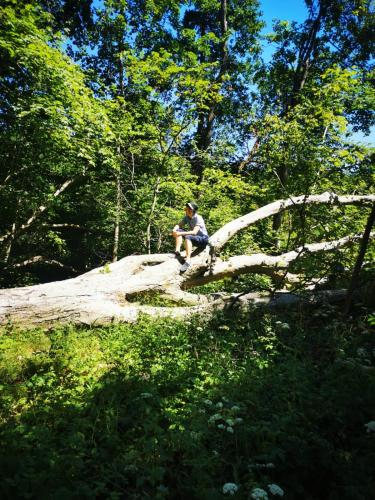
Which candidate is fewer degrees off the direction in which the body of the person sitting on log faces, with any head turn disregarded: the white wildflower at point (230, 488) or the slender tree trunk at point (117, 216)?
the white wildflower

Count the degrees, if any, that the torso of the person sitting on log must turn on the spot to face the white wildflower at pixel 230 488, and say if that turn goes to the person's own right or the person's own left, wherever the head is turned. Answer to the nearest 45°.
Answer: approximately 45° to the person's own left

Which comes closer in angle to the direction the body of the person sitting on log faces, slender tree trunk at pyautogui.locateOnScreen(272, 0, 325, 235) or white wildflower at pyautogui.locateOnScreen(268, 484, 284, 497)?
the white wildflower

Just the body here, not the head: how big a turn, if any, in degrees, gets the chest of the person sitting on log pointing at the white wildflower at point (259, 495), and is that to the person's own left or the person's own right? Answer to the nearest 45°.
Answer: approximately 45° to the person's own left

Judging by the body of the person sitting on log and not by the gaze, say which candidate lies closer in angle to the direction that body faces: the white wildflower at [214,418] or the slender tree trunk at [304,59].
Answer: the white wildflower

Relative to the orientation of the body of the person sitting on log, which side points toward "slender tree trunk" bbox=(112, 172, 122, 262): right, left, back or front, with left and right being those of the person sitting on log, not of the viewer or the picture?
right

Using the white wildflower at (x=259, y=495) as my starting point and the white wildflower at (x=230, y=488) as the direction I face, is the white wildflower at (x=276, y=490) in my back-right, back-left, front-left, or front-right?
back-right

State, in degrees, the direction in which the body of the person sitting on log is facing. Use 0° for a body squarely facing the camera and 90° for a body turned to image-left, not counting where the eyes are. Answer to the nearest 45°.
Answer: approximately 45°

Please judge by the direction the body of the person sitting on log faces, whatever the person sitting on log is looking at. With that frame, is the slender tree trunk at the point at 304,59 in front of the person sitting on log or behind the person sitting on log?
behind

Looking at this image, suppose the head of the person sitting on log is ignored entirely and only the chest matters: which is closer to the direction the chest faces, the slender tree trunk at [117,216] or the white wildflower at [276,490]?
the white wildflower

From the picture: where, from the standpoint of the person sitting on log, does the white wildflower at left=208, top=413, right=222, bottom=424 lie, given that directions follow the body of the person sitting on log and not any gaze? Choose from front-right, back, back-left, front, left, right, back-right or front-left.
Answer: front-left

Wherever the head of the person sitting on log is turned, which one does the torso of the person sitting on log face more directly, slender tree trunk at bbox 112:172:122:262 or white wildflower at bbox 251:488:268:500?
the white wildflower

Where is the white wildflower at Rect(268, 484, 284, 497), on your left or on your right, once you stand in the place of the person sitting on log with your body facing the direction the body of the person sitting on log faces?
on your left
